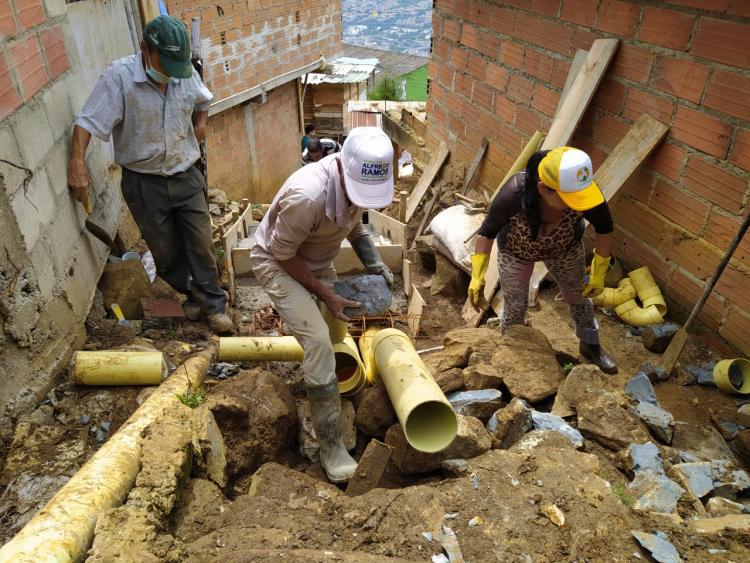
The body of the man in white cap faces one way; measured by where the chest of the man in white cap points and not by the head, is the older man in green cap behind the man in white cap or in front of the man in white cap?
behind

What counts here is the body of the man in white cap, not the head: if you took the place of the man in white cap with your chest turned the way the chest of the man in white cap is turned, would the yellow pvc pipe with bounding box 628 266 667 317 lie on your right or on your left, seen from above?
on your left

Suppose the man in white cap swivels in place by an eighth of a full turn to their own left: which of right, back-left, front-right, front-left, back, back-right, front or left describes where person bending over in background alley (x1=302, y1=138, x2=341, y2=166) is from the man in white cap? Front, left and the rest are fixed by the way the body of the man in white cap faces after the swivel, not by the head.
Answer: left

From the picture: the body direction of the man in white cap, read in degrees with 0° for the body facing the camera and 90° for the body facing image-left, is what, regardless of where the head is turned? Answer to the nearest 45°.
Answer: approximately 315°

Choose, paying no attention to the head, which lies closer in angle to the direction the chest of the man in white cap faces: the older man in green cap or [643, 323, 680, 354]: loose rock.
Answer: the loose rock

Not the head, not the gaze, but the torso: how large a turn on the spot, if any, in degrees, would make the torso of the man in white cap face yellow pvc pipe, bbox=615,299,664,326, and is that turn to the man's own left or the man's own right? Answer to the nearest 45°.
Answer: approximately 45° to the man's own left

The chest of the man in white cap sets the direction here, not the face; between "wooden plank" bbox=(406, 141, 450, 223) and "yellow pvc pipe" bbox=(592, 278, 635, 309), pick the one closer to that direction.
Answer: the yellow pvc pipe

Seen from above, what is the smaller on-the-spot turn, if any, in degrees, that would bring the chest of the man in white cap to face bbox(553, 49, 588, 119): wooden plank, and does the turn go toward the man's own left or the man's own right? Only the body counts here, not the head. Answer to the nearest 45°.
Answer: approximately 90° to the man's own left

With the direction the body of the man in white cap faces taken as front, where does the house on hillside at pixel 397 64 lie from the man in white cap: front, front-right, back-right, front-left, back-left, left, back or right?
back-left

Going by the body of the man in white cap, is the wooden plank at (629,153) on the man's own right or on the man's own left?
on the man's own left

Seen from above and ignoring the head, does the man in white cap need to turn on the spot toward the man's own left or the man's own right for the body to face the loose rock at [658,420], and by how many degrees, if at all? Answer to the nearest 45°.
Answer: approximately 45° to the man's own left
